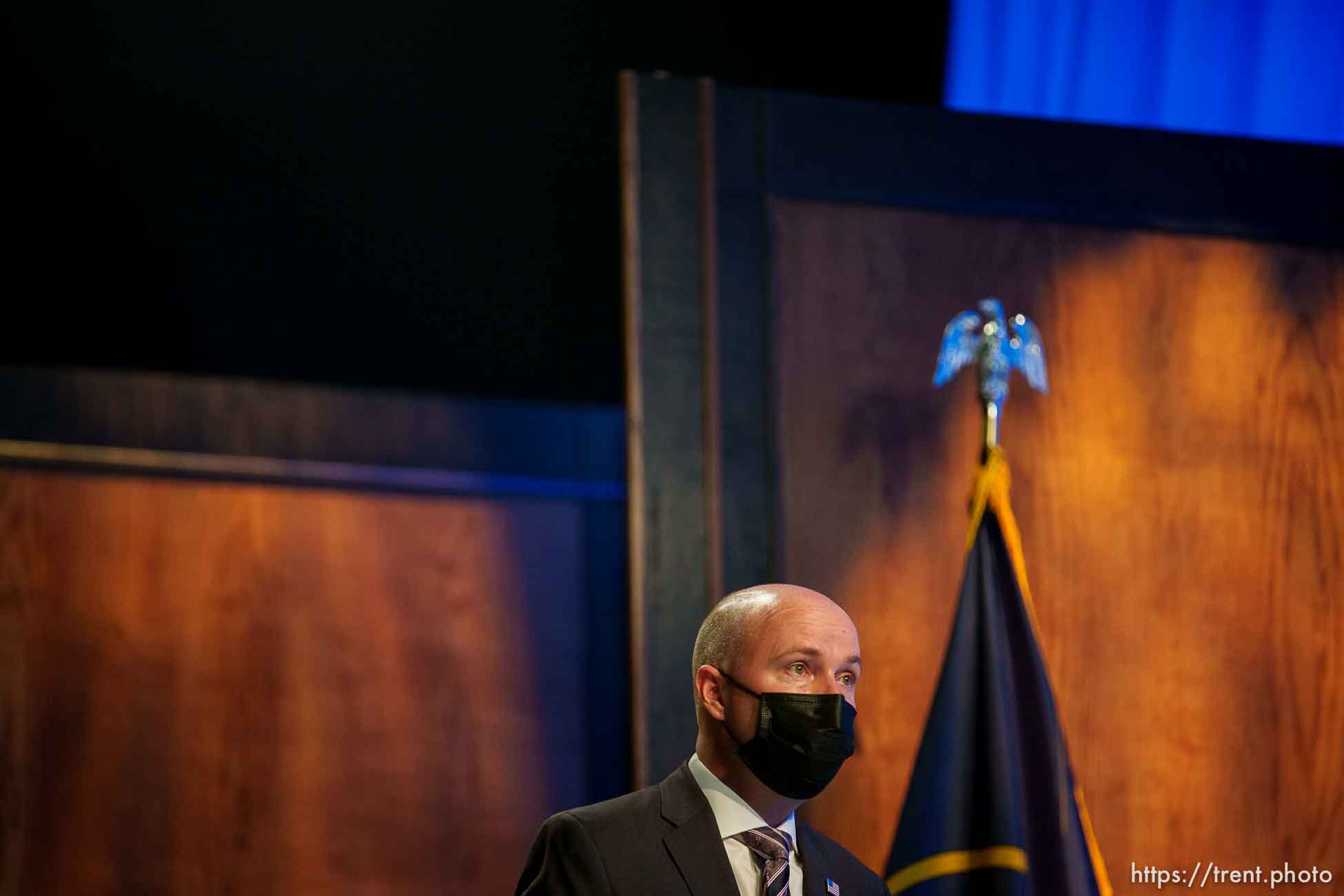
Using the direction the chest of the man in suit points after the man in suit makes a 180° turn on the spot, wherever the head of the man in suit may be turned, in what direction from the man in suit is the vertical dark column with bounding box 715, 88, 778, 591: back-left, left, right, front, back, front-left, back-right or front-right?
front-right

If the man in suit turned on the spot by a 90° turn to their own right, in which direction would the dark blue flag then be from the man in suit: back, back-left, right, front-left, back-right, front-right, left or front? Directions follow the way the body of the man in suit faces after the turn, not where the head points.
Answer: back

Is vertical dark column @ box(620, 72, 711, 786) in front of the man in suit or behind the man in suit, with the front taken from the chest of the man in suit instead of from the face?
behind

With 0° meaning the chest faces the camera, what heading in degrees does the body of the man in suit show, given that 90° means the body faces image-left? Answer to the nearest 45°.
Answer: approximately 315°
